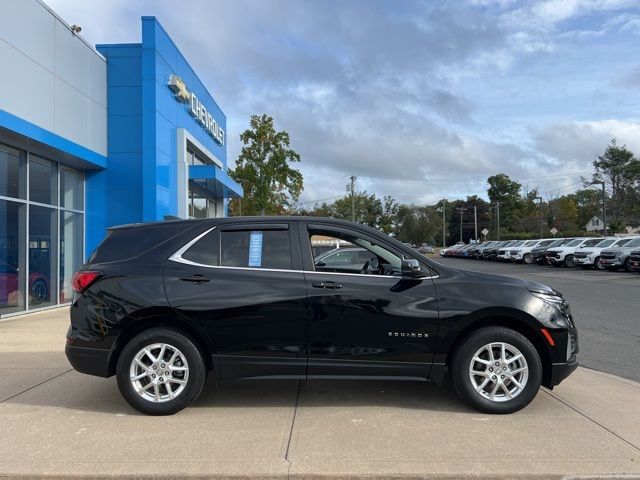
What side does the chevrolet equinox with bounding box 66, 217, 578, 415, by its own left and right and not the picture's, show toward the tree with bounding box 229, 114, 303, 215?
left

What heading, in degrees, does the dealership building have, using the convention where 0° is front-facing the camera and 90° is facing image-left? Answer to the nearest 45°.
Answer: approximately 315°

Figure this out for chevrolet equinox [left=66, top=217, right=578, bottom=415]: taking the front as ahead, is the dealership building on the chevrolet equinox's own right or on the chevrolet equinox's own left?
on the chevrolet equinox's own left

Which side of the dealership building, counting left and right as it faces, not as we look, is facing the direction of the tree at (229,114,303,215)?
left

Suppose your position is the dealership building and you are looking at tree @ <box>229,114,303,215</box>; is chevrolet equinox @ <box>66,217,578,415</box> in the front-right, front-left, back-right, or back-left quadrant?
back-right

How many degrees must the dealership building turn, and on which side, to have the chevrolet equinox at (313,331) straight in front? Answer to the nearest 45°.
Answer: approximately 45° to its right

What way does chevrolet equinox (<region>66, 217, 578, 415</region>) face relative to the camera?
to the viewer's right

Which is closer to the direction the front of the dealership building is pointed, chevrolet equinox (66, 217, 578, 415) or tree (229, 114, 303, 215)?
the chevrolet equinox
